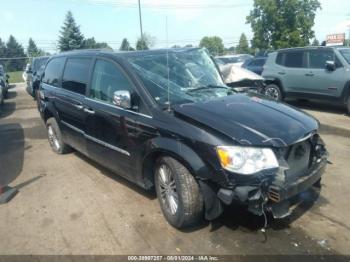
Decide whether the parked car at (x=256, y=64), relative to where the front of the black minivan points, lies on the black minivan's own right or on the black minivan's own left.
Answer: on the black minivan's own left

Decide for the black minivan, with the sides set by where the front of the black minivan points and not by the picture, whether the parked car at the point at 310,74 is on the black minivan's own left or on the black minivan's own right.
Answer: on the black minivan's own left

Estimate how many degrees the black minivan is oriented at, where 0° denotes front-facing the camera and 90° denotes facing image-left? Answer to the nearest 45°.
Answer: approximately 315°

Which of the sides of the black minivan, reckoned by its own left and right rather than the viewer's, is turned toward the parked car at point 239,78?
left
